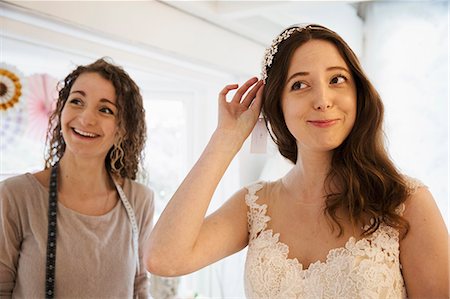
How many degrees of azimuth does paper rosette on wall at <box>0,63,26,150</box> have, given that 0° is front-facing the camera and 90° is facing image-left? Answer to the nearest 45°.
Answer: approximately 0°

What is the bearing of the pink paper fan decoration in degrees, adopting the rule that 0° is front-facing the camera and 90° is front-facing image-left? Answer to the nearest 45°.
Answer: approximately 0°

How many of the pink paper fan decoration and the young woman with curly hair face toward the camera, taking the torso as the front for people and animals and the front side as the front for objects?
2

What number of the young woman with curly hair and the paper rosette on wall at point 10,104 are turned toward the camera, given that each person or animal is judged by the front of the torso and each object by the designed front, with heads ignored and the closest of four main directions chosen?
2
